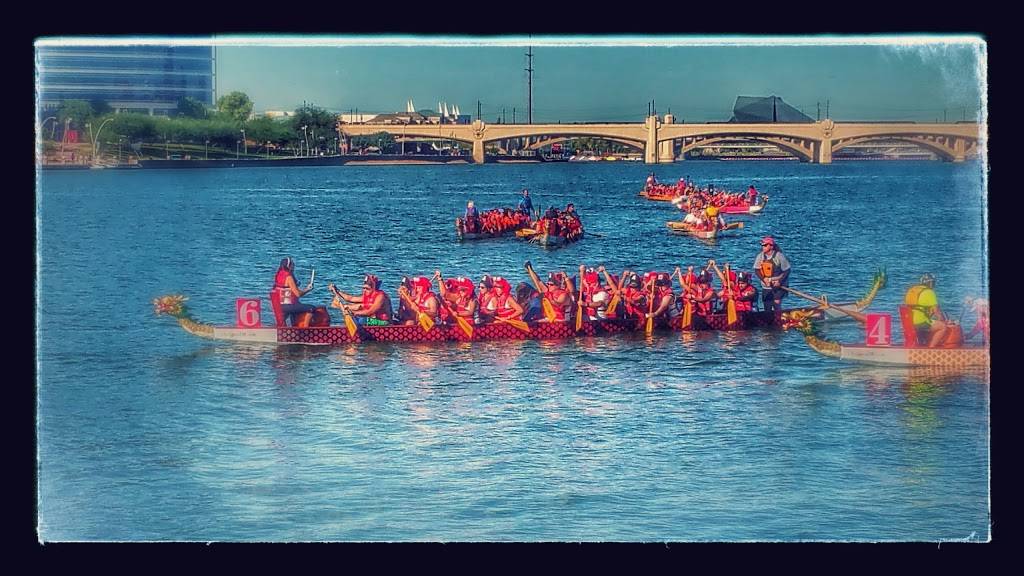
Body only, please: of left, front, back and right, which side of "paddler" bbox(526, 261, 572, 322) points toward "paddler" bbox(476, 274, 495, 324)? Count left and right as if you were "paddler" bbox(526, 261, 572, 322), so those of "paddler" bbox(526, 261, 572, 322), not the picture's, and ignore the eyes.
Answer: front

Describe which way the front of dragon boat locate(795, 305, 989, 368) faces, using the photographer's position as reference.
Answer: facing to the left of the viewer

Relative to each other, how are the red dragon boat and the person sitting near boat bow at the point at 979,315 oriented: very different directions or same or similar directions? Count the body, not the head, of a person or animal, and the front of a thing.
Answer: same or similar directions

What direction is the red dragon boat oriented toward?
to the viewer's left

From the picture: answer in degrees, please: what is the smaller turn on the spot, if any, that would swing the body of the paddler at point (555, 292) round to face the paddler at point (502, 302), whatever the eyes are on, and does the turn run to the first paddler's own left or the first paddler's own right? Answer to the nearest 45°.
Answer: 0° — they already face them

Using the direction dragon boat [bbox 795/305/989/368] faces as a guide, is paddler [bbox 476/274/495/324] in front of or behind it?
in front

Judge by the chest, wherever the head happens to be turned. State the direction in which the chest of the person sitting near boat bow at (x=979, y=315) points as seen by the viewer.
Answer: to the viewer's left

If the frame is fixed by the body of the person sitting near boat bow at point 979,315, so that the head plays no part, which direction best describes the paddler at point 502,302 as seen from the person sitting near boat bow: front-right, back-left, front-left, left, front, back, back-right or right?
front

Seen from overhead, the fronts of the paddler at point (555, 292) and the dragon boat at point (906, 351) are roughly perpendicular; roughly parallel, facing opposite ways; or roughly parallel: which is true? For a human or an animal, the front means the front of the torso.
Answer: roughly parallel

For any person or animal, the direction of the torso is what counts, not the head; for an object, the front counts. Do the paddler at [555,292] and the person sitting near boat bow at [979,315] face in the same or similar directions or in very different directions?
same or similar directions

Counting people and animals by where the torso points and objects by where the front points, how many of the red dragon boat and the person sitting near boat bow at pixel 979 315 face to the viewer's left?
2

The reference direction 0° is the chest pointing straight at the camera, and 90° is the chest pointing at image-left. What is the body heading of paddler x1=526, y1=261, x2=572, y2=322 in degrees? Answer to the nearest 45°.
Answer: approximately 90°
